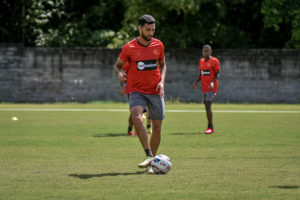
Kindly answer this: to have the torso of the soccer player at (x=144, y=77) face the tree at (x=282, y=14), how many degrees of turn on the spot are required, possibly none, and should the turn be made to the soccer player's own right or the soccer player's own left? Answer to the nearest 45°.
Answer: approximately 180°

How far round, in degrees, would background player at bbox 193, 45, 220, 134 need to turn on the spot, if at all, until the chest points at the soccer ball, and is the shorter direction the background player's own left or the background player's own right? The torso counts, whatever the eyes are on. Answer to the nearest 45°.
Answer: approximately 45° to the background player's own left

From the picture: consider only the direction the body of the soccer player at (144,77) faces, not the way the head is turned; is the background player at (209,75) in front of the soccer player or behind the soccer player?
behind

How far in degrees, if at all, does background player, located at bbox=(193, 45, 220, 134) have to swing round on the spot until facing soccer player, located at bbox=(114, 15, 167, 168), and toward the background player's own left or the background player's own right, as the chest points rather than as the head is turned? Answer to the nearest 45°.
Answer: approximately 45° to the background player's own left

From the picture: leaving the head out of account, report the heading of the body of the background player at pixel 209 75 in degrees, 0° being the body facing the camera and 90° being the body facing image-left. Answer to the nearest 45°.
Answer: approximately 45°

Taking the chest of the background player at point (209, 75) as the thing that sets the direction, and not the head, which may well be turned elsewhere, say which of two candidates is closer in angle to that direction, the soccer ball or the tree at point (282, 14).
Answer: the soccer ball
